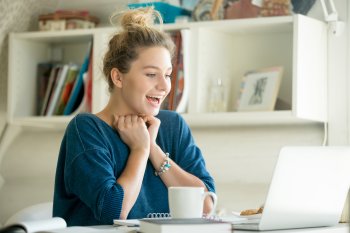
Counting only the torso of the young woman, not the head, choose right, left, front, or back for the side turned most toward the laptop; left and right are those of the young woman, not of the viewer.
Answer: front

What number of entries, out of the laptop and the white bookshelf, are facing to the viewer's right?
0

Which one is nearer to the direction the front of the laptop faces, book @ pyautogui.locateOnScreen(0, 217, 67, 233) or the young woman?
the young woman

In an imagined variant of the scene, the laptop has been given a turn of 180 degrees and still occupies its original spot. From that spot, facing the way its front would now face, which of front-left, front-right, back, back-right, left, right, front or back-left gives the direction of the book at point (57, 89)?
back

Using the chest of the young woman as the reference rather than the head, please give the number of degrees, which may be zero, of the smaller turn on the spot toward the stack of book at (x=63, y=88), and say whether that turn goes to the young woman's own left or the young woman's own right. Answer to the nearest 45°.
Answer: approximately 135° to the young woman's own left

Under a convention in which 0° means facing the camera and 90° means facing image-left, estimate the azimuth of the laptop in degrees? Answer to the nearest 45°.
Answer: approximately 135°

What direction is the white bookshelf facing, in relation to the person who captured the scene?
facing the viewer and to the left of the viewer

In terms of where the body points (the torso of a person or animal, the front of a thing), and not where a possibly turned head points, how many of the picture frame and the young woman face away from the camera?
0

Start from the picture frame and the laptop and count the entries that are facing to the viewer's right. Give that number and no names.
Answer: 0

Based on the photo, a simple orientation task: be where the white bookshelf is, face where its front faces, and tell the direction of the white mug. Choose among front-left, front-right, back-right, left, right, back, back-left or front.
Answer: front-left
